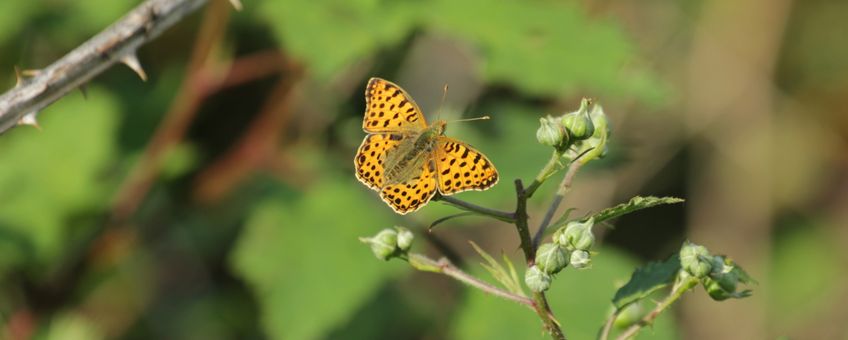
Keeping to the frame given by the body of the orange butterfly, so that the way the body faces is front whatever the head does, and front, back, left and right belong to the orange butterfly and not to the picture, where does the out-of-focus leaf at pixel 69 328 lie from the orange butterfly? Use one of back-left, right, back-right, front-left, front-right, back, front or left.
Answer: left

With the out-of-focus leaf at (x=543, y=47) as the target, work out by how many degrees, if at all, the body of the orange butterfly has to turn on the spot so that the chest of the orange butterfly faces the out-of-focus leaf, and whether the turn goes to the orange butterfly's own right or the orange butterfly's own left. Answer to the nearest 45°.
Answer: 0° — it already faces it

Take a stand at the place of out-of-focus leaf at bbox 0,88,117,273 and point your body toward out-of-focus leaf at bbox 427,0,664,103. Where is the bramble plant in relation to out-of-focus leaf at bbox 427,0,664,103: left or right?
right

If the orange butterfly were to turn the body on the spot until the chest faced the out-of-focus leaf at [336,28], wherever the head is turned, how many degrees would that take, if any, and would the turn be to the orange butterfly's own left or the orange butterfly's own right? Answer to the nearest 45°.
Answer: approximately 45° to the orange butterfly's own left

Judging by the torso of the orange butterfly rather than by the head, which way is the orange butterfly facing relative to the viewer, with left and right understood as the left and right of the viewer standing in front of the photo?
facing away from the viewer and to the right of the viewer

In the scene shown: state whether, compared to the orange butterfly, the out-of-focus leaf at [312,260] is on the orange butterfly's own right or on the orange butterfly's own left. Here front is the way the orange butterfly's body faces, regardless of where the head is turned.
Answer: on the orange butterfly's own left

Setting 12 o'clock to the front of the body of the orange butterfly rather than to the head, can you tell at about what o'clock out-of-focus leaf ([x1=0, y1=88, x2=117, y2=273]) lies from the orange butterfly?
The out-of-focus leaf is roughly at 9 o'clock from the orange butterfly.
